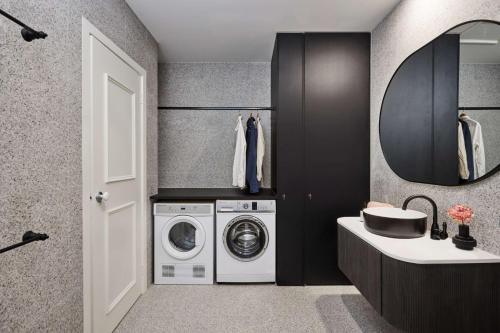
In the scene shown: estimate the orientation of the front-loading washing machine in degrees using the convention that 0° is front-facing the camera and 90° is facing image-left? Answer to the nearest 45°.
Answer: approximately 0°

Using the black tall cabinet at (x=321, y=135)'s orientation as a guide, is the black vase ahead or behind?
ahead

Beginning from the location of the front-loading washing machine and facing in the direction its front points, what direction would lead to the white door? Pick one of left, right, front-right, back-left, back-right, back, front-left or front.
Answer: front-right

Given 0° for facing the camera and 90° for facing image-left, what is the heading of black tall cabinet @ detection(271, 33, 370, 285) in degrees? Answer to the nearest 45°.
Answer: approximately 0°

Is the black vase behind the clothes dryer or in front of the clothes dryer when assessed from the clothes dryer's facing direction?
in front

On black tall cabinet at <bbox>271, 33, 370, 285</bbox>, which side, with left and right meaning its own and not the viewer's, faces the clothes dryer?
right
